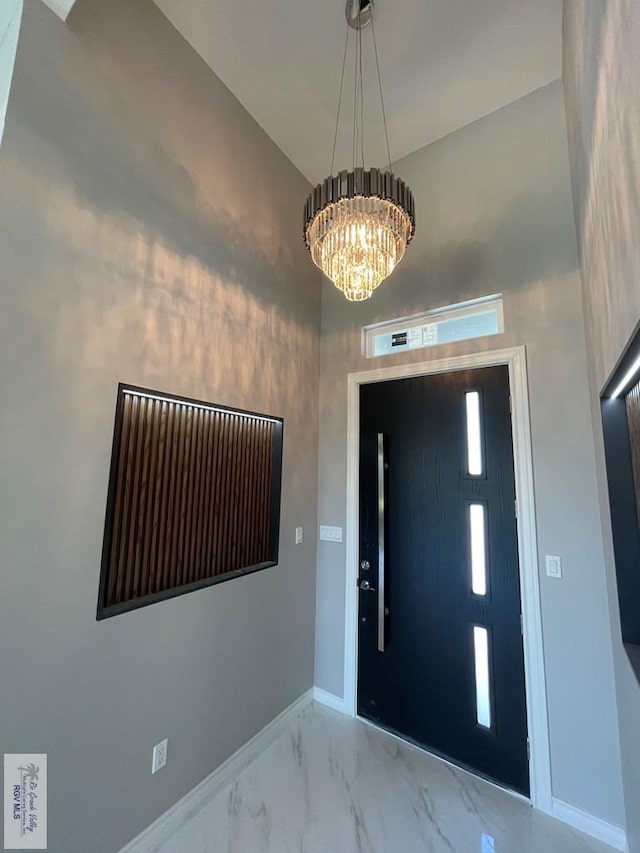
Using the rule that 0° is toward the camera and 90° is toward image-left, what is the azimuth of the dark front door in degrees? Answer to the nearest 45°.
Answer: approximately 45°

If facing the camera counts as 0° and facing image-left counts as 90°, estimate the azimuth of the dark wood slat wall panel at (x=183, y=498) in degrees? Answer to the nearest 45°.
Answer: approximately 315°

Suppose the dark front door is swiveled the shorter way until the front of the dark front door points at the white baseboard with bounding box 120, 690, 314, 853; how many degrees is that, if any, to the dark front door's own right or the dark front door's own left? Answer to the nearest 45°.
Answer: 0° — it already faces it
